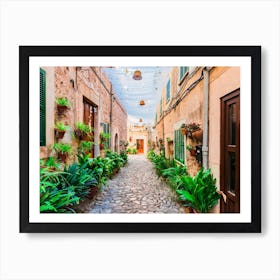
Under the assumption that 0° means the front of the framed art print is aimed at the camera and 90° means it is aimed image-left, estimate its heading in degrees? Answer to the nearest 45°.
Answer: approximately 0°
